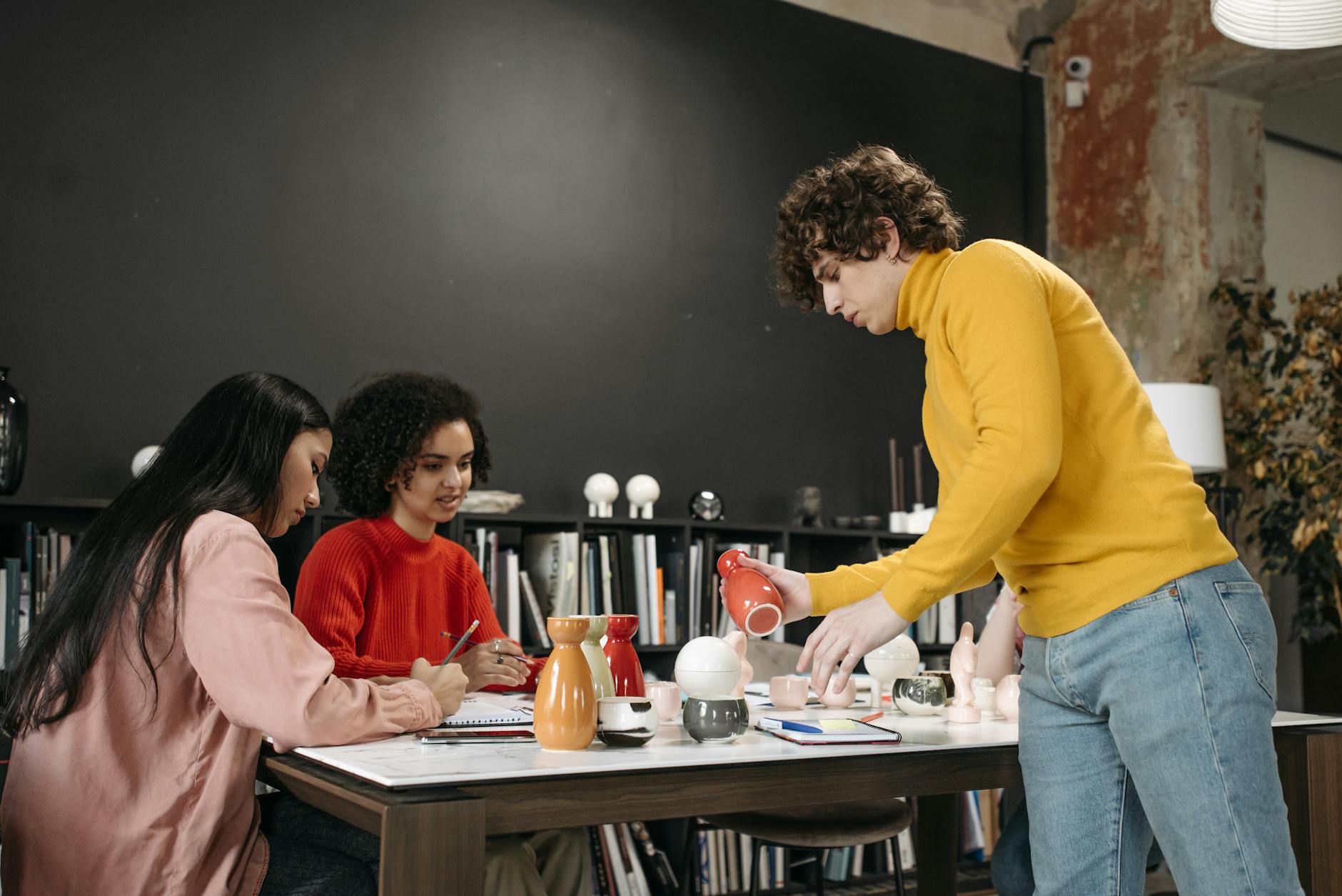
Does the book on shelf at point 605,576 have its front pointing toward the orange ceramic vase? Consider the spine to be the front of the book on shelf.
yes

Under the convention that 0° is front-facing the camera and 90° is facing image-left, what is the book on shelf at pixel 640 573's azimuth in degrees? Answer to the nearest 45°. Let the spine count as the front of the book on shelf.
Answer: approximately 0°

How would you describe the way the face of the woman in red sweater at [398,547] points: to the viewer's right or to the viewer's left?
to the viewer's right

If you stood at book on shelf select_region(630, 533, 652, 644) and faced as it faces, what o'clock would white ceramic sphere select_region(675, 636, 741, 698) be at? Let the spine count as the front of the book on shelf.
The white ceramic sphere is roughly at 12 o'clock from the book on shelf.

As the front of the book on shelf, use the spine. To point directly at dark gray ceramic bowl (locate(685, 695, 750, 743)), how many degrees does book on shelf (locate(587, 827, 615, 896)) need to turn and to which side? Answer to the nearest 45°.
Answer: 0° — it already faces it
